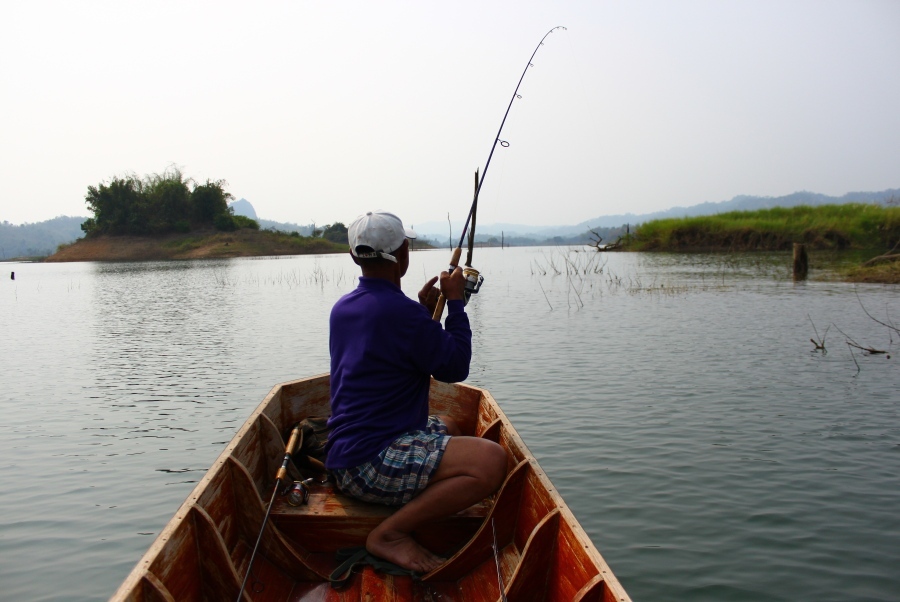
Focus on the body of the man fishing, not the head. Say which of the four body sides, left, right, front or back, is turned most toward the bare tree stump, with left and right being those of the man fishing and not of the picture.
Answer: front

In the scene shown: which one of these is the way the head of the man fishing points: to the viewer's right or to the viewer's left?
to the viewer's right

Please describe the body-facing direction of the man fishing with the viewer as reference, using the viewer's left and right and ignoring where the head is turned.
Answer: facing away from the viewer and to the right of the viewer
